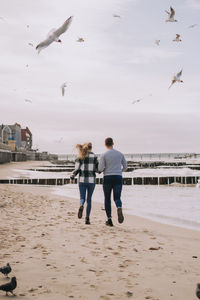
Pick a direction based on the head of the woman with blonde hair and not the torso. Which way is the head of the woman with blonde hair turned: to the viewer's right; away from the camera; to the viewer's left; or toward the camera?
away from the camera

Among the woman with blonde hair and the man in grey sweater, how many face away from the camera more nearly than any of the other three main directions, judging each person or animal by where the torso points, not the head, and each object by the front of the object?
2

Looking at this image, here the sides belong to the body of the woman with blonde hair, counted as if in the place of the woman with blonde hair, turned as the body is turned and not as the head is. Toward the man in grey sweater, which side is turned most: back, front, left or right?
right

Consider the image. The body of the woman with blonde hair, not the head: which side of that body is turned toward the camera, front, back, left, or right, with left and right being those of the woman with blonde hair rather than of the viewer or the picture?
back

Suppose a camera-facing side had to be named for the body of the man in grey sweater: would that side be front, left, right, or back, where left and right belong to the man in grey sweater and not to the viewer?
back

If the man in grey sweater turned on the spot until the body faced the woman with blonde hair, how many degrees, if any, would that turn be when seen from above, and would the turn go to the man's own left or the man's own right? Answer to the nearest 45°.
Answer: approximately 90° to the man's own left

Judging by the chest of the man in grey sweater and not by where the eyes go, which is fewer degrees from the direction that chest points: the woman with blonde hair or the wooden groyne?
the wooden groyne

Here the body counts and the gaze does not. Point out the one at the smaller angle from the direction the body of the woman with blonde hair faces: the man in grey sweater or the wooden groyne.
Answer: the wooden groyne

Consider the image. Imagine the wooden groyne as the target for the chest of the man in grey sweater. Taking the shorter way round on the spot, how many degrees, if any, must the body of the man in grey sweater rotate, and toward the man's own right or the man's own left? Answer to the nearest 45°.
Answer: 0° — they already face it
